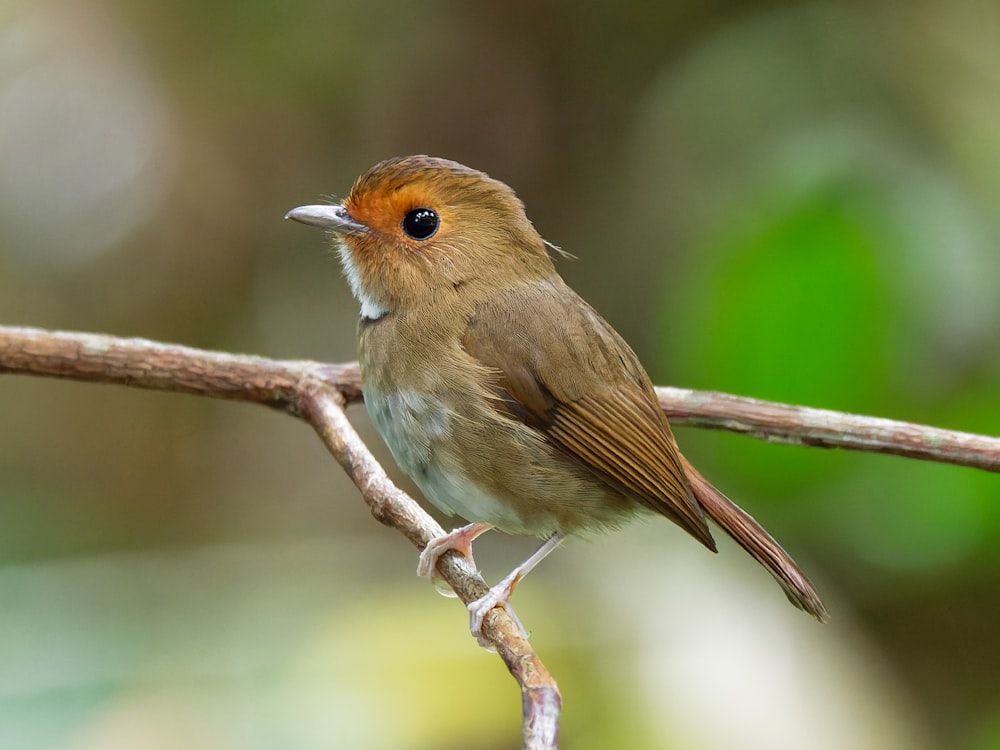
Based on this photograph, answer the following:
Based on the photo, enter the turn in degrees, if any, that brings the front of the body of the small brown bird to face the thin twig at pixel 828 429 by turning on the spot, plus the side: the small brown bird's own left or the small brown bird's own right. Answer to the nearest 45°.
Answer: approximately 180°

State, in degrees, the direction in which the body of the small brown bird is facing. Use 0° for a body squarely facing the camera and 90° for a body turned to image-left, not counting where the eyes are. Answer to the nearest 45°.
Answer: approximately 90°
